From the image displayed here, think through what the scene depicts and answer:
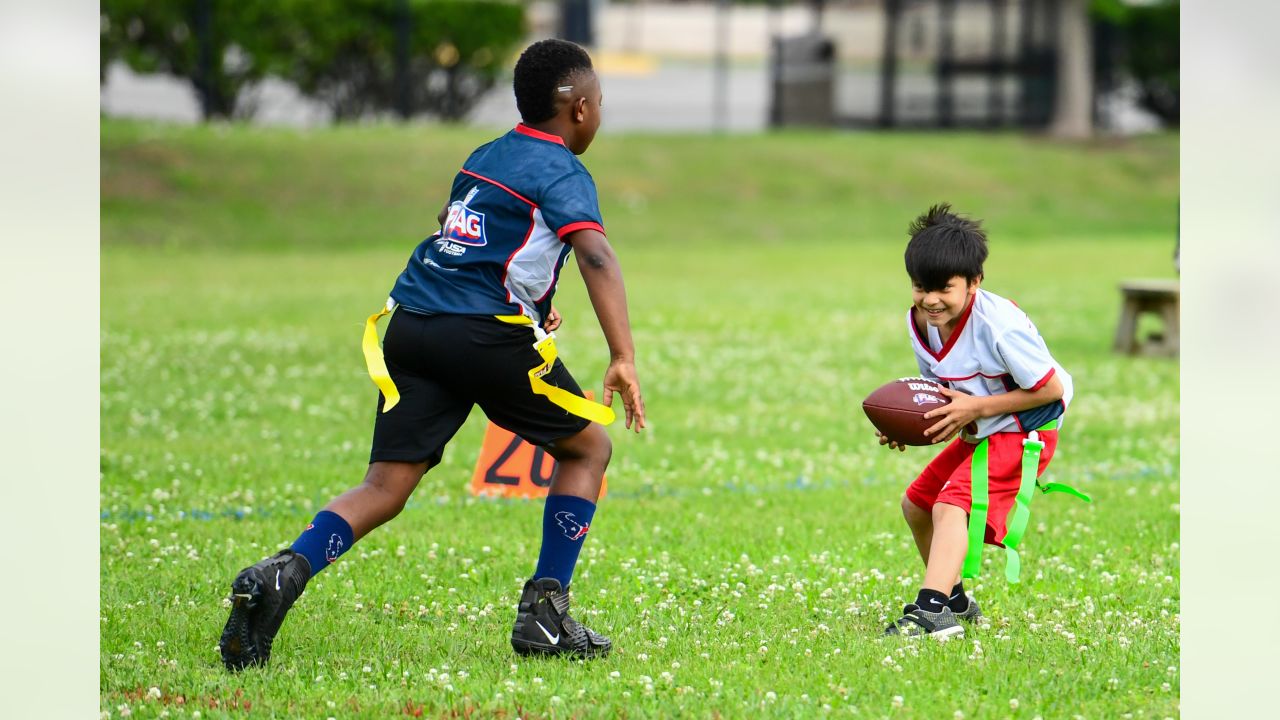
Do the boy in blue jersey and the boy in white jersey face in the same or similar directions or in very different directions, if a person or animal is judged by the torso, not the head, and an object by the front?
very different directions

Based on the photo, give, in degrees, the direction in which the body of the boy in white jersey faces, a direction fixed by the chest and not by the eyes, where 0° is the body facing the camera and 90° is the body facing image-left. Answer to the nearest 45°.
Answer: approximately 45°

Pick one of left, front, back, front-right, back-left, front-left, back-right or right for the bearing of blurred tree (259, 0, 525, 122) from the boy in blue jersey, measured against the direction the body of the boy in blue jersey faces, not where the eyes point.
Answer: front-left

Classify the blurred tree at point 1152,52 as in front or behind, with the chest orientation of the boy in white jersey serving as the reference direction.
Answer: behind

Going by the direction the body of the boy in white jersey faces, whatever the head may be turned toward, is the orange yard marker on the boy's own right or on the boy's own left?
on the boy's own right

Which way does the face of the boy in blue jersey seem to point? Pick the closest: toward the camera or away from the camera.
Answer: away from the camera

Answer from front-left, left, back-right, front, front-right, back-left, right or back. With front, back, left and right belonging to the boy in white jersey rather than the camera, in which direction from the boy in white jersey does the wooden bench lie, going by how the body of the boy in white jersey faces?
back-right

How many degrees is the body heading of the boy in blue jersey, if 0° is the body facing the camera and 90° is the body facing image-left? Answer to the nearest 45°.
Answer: approximately 225°

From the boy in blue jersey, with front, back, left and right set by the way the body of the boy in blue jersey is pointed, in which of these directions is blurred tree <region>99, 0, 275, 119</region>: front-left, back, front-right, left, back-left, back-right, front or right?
front-left
